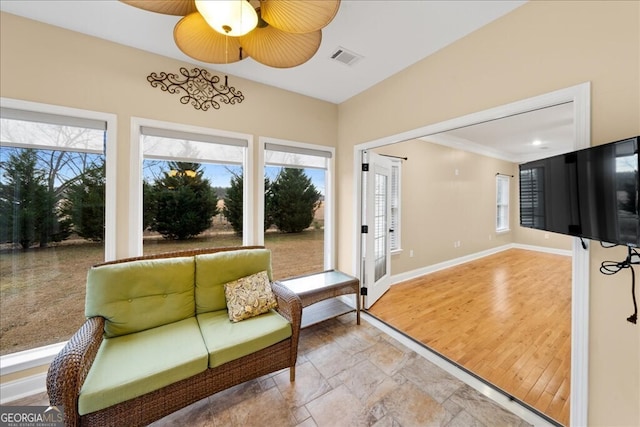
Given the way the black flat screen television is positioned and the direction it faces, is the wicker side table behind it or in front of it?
in front

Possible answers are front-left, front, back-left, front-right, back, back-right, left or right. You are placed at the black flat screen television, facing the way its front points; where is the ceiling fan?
front

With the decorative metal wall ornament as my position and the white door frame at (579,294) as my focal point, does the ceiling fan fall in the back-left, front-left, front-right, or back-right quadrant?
front-right

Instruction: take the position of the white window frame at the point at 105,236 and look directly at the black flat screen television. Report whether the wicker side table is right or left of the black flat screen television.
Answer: left

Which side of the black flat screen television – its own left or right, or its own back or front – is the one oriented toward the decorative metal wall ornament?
front

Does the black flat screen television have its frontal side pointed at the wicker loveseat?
yes

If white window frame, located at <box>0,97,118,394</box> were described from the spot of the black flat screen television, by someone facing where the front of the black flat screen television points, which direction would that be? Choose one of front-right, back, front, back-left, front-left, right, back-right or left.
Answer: front

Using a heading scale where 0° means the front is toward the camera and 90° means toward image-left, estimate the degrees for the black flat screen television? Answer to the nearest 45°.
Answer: approximately 45°

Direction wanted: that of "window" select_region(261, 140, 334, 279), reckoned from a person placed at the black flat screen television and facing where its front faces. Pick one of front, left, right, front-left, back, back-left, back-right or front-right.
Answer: front-right
